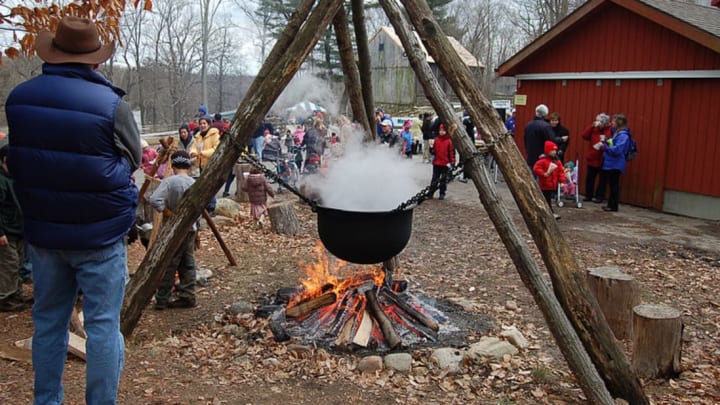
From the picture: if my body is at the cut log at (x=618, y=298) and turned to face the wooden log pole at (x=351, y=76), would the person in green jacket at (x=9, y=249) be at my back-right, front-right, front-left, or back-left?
front-left

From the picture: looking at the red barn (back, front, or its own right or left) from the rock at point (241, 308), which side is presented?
front

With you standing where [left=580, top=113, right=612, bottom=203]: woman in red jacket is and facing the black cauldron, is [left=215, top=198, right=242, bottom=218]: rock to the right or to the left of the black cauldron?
right

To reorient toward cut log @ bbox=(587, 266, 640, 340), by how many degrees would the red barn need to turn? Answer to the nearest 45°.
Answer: approximately 45° to its left

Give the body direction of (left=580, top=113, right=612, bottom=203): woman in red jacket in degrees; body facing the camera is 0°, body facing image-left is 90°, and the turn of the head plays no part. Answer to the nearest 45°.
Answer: approximately 45°

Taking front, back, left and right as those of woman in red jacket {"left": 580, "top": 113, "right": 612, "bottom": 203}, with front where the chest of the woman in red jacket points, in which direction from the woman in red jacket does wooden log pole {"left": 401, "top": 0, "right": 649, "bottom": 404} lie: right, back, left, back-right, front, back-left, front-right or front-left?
front-left

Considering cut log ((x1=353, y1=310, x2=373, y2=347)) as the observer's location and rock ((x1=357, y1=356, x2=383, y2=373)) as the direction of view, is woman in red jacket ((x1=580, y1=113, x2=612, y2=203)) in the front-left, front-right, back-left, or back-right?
back-left

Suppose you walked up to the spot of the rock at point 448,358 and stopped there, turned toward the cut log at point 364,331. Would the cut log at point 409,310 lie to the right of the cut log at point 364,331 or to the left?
right

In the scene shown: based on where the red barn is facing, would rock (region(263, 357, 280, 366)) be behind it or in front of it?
in front
